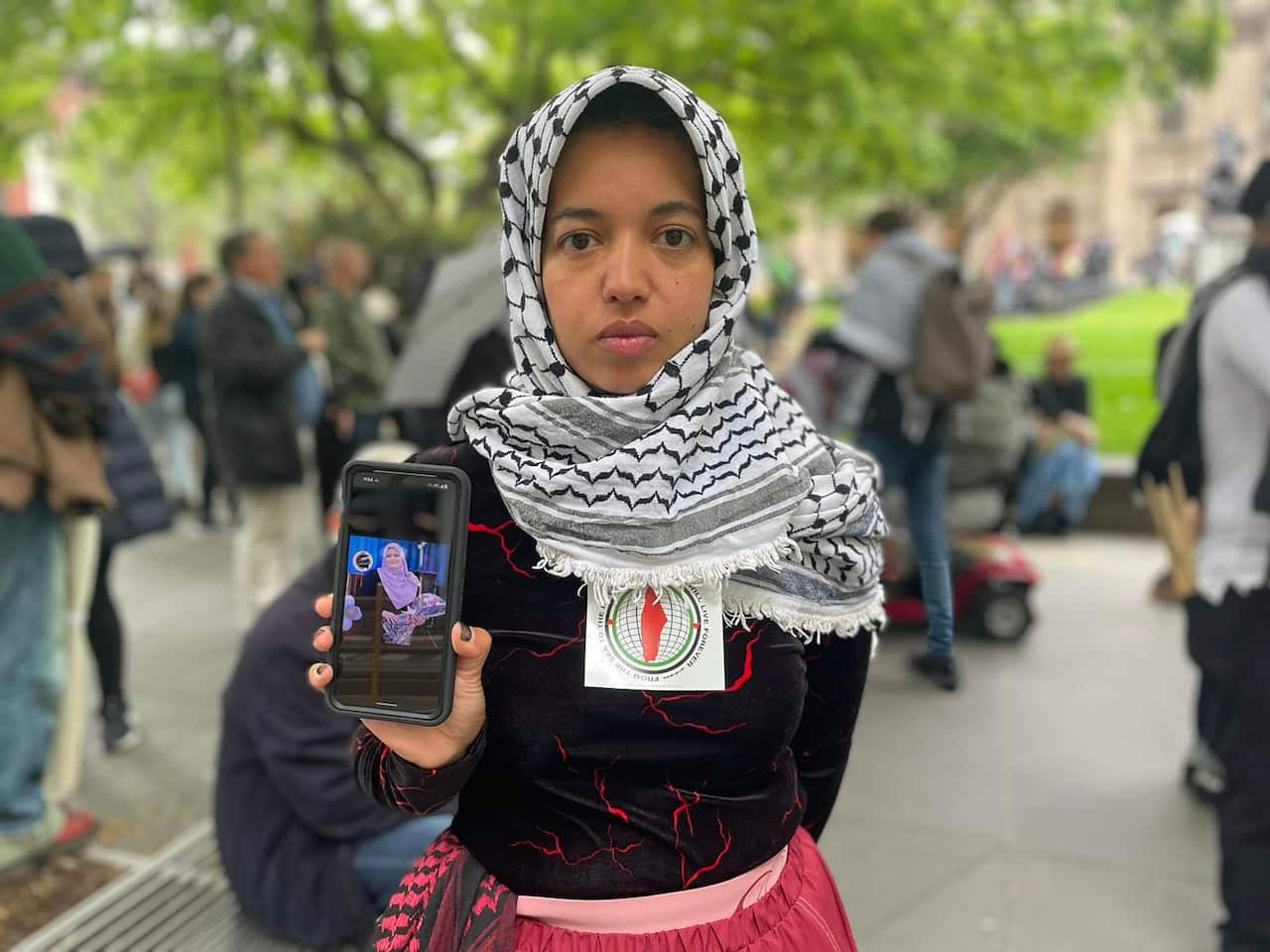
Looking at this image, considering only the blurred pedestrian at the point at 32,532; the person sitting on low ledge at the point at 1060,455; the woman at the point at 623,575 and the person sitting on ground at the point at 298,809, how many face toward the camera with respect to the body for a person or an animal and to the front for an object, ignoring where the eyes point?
2

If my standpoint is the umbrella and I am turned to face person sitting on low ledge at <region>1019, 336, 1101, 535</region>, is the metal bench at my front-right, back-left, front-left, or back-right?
back-right

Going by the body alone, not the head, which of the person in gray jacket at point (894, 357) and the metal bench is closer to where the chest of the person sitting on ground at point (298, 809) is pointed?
the person in gray jacket

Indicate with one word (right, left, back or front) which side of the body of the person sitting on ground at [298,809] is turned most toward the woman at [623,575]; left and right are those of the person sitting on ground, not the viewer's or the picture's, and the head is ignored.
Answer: right

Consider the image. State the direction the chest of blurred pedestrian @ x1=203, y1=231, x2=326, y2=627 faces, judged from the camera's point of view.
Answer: to the viewer's right
